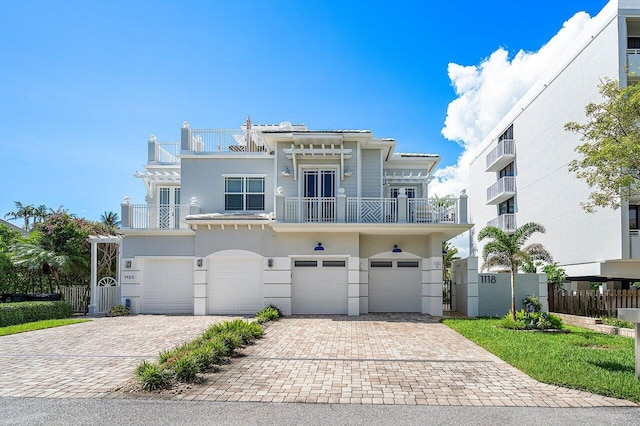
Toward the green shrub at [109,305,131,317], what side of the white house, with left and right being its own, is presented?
right

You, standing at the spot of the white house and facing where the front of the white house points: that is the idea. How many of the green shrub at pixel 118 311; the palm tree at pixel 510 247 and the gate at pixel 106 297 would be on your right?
2

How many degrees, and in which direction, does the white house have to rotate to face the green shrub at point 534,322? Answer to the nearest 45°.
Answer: approximately 45° to its left

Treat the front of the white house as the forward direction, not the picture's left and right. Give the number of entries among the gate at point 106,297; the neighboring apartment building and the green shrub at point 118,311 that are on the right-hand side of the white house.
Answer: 2

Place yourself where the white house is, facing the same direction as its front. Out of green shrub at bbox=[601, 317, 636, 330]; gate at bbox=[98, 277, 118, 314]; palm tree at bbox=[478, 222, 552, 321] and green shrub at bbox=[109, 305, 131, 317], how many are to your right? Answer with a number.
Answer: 2

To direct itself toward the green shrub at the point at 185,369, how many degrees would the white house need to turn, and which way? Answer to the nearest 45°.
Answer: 0° — it already faces it

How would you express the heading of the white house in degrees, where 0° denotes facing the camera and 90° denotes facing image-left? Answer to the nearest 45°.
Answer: approximately 0°

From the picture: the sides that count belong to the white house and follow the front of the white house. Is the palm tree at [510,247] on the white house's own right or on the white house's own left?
on the white house's own left

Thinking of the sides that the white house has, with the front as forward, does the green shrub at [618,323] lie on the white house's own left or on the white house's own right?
on the white house's own left
